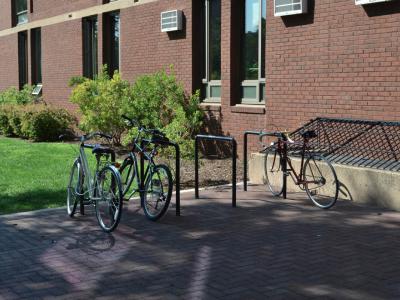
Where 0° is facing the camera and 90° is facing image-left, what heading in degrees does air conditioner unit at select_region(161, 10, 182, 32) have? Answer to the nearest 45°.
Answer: approximately 45°

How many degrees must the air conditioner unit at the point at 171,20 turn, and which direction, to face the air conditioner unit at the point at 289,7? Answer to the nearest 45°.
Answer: approximately 90° to its left

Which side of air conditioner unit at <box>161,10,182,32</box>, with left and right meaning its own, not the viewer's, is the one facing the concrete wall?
left
